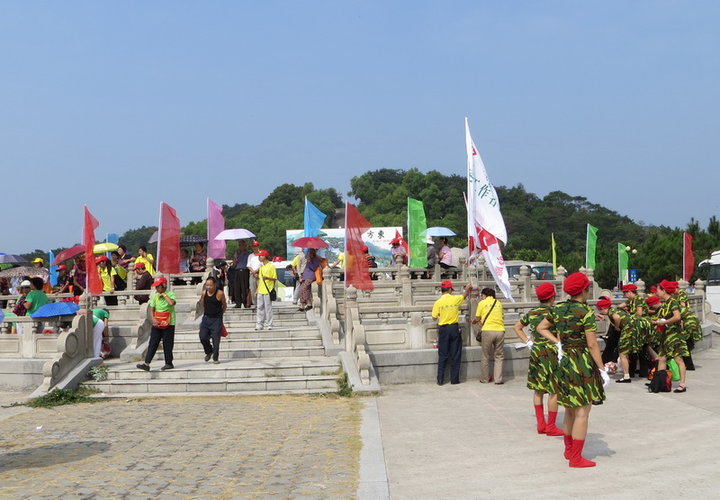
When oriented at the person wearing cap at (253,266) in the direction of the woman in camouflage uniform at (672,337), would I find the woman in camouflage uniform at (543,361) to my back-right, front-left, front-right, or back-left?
front-right

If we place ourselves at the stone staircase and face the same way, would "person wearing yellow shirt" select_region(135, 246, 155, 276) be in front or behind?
behind

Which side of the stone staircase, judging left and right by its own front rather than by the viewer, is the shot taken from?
front

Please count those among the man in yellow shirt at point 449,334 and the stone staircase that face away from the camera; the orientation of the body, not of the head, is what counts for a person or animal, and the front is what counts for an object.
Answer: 1

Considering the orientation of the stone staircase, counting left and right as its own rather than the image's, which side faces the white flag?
left

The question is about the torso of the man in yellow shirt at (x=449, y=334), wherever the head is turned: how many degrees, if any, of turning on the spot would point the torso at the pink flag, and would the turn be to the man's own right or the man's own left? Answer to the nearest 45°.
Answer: approximately 45° to the man's own left

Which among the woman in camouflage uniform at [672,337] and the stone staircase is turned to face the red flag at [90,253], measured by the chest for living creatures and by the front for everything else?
the woman in camouflage uniform

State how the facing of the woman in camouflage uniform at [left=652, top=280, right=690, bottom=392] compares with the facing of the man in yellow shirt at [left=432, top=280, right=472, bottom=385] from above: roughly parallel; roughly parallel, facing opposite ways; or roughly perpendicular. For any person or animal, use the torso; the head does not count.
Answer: roughly perpendicular

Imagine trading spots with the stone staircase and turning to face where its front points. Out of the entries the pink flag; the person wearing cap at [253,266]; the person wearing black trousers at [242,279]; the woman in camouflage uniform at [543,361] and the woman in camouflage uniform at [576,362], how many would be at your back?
3

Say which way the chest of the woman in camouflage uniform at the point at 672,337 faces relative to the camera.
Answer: to the viewer's left
